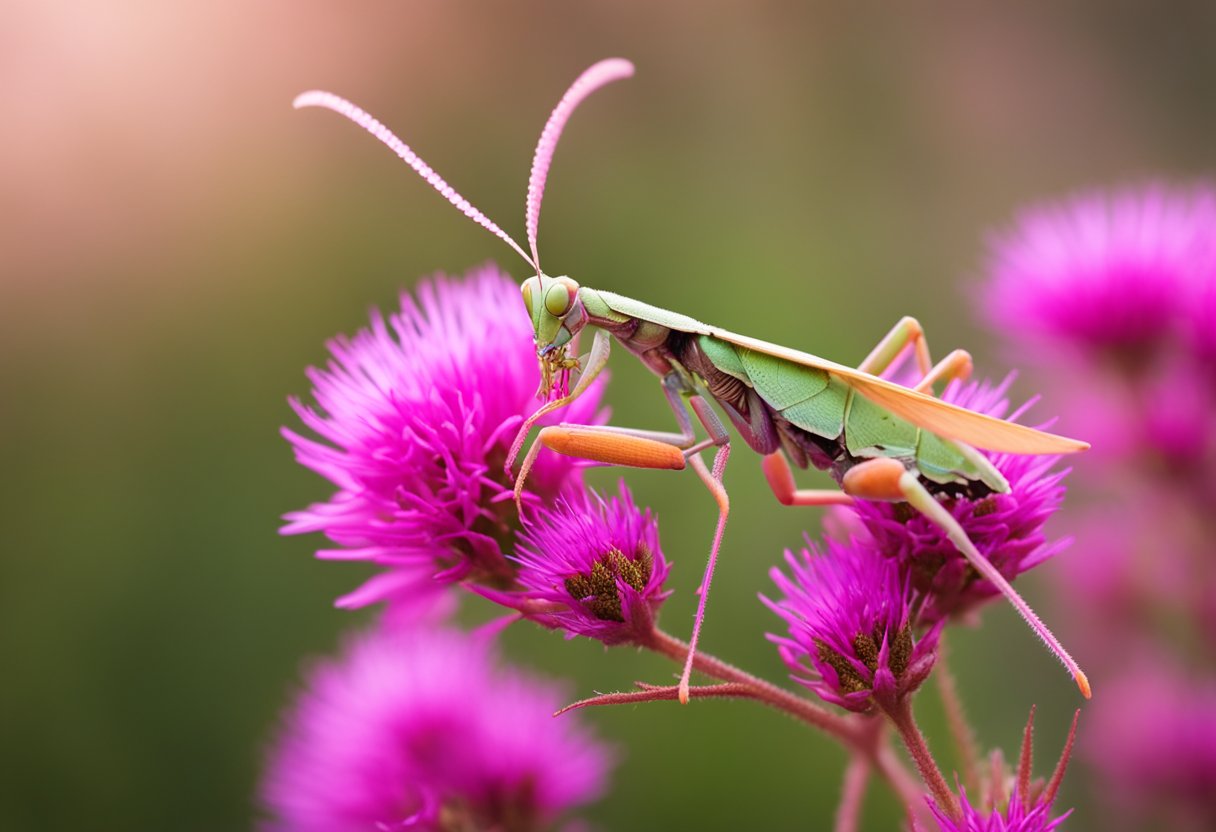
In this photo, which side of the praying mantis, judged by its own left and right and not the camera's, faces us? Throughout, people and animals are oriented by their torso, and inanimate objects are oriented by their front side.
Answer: left

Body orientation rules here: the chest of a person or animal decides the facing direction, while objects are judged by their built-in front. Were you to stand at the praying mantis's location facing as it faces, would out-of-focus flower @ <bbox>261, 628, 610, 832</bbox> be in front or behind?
in front

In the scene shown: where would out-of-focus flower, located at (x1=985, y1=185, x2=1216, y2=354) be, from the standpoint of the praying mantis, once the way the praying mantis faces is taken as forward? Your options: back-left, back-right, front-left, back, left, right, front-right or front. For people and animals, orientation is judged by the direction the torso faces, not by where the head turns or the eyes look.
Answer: back-right
